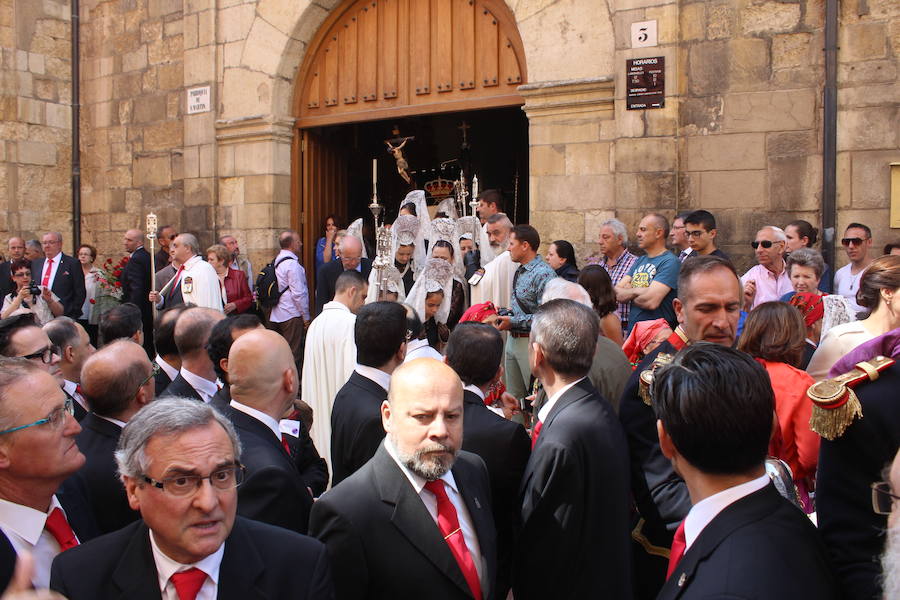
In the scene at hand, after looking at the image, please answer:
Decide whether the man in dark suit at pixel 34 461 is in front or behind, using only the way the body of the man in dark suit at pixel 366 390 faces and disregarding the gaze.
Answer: behind

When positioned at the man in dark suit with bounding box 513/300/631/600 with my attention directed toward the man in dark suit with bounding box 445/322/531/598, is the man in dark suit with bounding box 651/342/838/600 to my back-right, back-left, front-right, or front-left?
back-left

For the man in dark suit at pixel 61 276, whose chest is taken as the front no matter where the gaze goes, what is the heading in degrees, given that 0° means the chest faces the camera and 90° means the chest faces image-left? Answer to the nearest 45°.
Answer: approximately 45°

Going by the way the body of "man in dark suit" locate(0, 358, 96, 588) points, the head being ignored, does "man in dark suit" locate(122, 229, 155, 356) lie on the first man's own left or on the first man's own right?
on the first man's own left

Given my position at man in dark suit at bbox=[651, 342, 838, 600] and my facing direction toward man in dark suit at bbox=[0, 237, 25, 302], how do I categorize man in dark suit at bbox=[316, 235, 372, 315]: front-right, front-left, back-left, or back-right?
front-right

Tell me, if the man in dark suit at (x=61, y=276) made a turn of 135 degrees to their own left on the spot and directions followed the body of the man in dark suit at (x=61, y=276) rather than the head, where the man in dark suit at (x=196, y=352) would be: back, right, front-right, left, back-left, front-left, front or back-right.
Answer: right

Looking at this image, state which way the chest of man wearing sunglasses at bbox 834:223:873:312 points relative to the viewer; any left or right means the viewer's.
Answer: facing the viewer and to the left of the viewer

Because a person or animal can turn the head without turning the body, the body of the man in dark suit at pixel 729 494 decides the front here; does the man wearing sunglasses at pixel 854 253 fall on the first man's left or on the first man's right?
on the first man's right

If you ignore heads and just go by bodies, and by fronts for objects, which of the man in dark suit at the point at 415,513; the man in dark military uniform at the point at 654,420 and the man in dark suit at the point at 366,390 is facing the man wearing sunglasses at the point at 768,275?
the man in dark suit at the point at 366,390

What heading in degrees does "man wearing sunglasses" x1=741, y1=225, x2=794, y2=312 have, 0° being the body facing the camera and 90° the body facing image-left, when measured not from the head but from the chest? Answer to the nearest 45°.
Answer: approximately 45°

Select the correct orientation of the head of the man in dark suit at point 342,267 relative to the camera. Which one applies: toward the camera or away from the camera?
toward the camera

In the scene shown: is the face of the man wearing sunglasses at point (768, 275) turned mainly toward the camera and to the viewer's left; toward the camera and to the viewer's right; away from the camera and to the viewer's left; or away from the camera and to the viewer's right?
toward the camera and to the viewer's left

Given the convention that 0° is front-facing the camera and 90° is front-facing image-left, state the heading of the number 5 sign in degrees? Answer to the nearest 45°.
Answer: approximately 0°

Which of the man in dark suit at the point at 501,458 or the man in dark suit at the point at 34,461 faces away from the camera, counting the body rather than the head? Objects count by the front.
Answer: the man in dark suit at the point at 501,458

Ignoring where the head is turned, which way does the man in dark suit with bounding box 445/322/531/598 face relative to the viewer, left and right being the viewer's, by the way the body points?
facing away from the viewer
